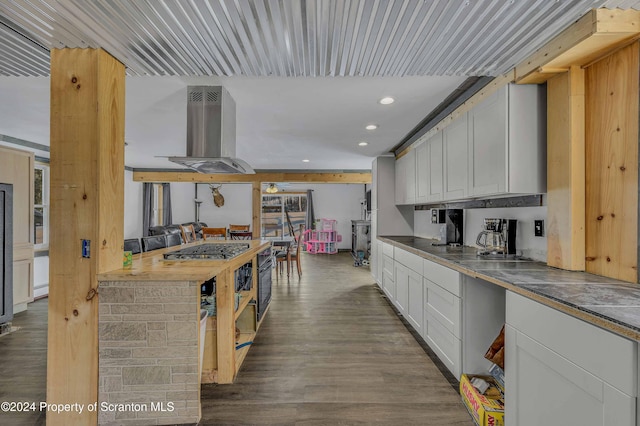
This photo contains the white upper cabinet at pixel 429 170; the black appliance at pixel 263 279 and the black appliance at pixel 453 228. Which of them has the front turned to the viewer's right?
the black appliance at pixel 263 279

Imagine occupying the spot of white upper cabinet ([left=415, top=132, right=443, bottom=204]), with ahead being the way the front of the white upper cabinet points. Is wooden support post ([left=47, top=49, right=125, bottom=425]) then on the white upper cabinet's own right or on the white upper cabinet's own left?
on the white upper cabinet's own left

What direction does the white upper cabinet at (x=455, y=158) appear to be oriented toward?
to the viewer's left

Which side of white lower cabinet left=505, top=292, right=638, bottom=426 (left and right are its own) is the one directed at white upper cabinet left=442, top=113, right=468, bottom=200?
right

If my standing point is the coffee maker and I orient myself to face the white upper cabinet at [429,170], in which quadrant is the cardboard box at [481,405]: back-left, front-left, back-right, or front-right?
back-left

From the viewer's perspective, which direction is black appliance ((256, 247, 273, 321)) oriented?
to the viewer's right

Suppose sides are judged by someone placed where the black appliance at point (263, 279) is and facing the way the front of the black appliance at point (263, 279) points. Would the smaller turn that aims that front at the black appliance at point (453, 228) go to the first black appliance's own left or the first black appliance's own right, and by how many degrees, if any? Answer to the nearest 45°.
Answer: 0° — it already faces it

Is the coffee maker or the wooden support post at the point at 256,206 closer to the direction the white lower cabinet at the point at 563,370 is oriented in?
the wooden support post

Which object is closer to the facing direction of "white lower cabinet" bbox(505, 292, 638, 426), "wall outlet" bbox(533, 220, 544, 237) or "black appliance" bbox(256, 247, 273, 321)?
the black appliance

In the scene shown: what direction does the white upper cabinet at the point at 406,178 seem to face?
to the viewer's left

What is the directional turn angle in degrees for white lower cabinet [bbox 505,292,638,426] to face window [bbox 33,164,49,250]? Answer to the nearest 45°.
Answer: approximately 45° to its right

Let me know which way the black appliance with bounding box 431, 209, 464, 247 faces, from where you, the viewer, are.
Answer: facing to the left of the viewer

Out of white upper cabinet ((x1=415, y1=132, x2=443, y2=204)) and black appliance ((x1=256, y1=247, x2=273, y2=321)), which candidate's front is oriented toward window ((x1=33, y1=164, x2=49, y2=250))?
the white upper cabinet
